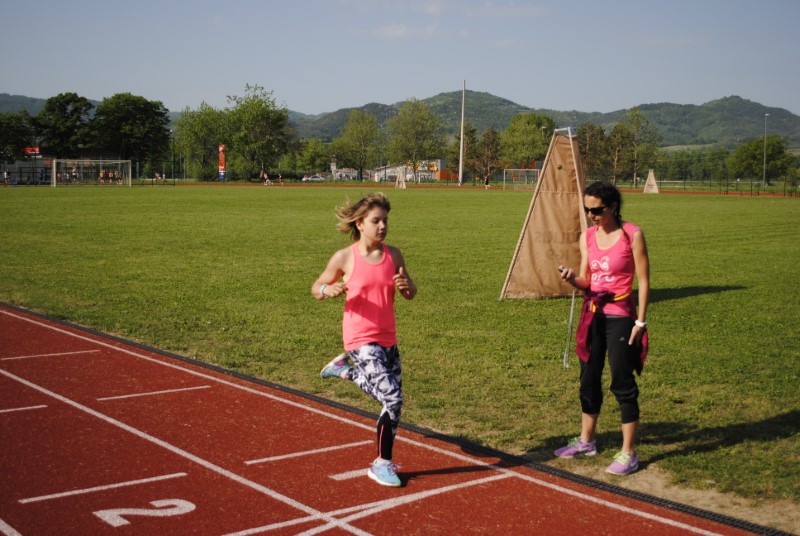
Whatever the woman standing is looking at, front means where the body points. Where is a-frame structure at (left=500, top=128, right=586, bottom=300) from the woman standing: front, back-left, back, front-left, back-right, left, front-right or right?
back-right

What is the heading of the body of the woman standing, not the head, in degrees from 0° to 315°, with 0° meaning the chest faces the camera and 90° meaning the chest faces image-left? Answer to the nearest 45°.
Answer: approximately 45°
